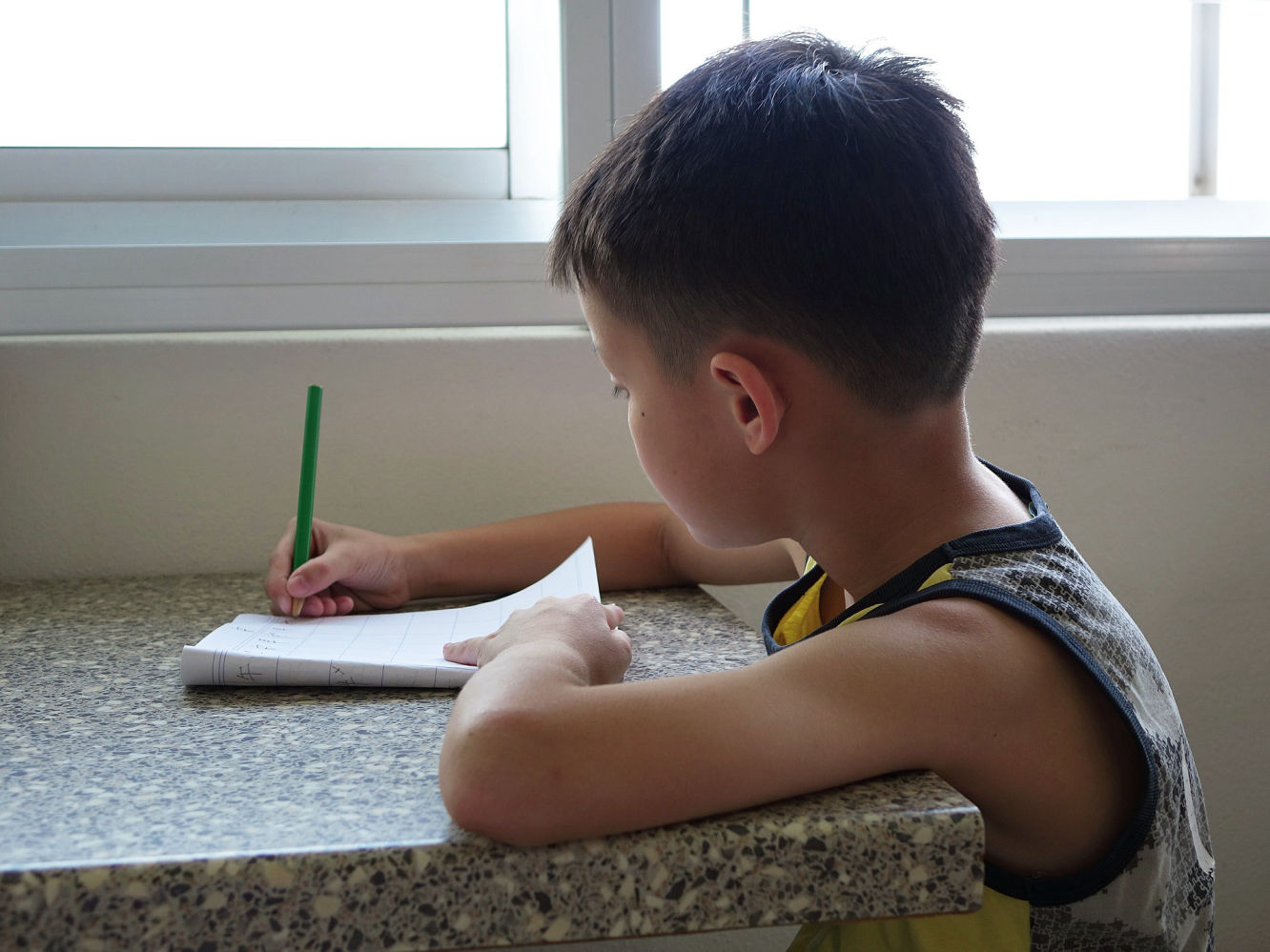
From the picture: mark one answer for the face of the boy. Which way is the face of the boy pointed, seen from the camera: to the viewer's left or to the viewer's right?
to the viewer's left

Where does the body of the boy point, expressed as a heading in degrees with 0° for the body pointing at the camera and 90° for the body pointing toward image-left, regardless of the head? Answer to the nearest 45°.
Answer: approximately 90°
